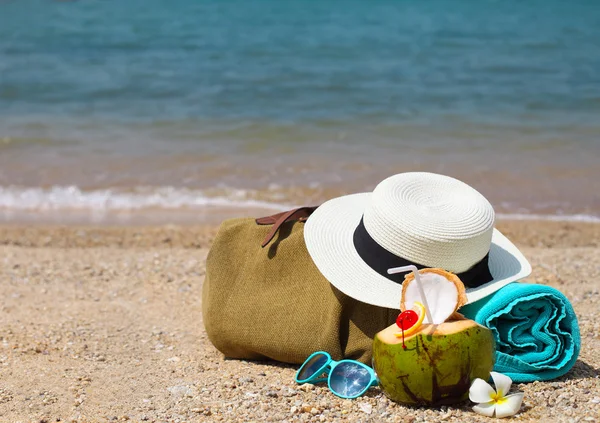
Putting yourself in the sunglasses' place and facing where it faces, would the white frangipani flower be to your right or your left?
on your left

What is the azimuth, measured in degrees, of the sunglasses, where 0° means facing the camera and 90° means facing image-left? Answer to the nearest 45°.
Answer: approximately 45°

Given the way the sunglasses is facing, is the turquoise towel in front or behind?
behind
